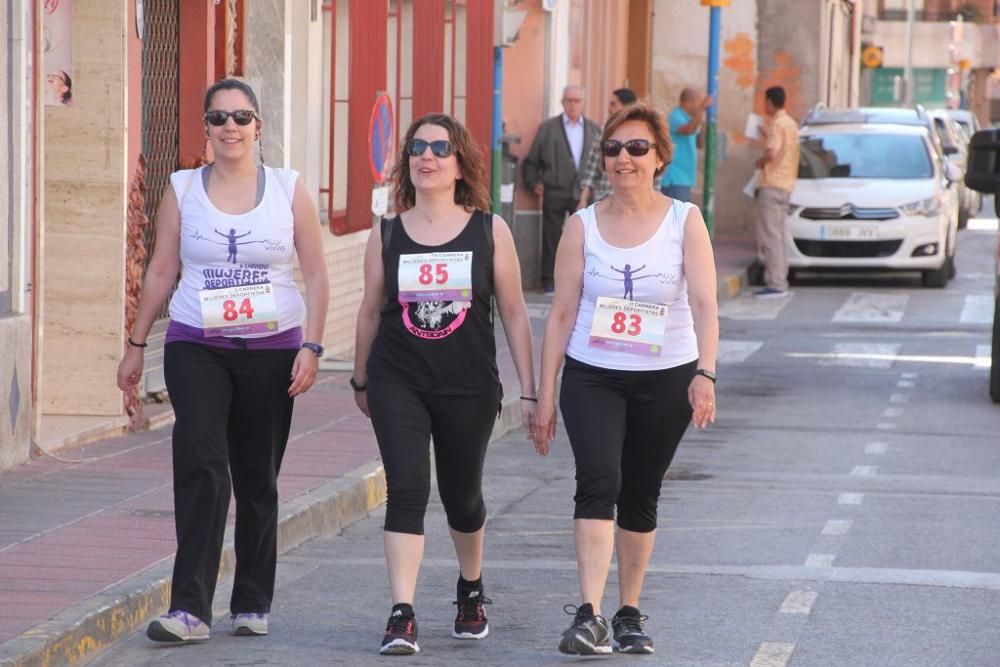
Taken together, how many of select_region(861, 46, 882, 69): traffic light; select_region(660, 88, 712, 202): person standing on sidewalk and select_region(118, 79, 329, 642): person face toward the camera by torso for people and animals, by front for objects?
2

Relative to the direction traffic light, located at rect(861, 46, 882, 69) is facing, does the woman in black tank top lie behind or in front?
in front

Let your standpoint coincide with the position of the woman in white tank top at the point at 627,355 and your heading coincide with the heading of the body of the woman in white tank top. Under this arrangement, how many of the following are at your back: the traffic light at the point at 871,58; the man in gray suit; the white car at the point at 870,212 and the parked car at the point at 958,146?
4

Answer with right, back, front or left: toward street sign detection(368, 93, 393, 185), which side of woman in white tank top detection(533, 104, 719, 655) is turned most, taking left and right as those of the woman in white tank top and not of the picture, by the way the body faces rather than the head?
back

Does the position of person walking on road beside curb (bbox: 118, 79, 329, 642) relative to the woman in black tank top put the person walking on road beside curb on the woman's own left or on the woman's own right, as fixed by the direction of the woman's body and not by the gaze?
on the woman's own right

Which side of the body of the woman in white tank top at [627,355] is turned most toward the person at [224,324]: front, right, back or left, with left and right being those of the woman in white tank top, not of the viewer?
right

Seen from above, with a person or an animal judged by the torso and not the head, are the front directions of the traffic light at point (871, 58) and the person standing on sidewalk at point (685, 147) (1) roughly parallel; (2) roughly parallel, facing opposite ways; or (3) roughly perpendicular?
roughly perpendicular

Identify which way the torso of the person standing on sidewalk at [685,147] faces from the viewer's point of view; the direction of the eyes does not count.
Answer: to the viewer's right
